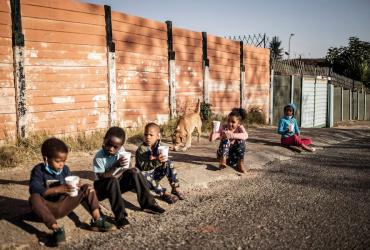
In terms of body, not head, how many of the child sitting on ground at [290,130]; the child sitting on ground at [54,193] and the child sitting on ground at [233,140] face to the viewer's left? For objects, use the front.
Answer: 0

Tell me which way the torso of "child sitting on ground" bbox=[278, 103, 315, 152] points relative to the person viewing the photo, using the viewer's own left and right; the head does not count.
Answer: facing the viewer and to the right of the viewer

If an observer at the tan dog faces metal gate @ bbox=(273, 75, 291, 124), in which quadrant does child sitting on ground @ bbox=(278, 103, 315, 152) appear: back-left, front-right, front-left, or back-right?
front-right

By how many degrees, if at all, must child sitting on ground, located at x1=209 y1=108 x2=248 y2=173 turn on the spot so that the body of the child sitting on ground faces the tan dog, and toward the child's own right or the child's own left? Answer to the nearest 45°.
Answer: approximately 135° to the child's own right

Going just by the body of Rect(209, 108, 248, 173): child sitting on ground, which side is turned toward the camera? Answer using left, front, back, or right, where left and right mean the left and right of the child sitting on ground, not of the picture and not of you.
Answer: front

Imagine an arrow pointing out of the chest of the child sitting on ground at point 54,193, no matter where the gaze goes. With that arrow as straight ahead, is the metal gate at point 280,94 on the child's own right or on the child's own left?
on the child's own left

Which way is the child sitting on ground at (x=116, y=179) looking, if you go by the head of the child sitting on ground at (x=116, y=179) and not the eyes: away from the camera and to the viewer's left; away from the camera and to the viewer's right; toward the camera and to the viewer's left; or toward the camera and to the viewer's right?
toward the camera and to the viewer's right

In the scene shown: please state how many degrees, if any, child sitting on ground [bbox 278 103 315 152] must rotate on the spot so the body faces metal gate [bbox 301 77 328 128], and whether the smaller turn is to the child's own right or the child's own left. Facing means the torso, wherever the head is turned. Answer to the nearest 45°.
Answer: approximately 135° to the child's own left

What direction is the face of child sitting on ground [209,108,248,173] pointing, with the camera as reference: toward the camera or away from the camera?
toward the camera

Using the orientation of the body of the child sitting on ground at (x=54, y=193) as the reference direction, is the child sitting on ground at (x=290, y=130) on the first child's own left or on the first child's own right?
on the first child's own left

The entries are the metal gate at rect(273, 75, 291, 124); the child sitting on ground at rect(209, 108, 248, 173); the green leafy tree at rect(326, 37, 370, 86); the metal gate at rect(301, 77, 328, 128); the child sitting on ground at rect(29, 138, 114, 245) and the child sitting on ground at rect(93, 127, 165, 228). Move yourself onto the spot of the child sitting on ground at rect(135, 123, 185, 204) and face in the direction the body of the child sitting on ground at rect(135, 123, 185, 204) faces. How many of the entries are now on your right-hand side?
2

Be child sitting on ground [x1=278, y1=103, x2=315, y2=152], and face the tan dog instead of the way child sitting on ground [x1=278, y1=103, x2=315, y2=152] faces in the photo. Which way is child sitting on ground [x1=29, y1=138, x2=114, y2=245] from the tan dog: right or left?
left

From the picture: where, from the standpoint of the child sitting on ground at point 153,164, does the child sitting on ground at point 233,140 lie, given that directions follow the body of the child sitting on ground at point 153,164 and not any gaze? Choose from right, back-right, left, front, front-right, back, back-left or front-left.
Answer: left

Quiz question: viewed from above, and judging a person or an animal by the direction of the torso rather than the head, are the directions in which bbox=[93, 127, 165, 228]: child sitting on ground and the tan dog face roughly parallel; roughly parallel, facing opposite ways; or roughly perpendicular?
roughly perpendicular

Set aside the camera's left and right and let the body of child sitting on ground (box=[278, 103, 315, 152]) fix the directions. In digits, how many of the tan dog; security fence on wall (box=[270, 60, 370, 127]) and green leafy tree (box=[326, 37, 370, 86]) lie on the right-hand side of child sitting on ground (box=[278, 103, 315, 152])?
1

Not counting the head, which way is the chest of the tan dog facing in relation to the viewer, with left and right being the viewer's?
facing the viewer and to the left of the viewer
